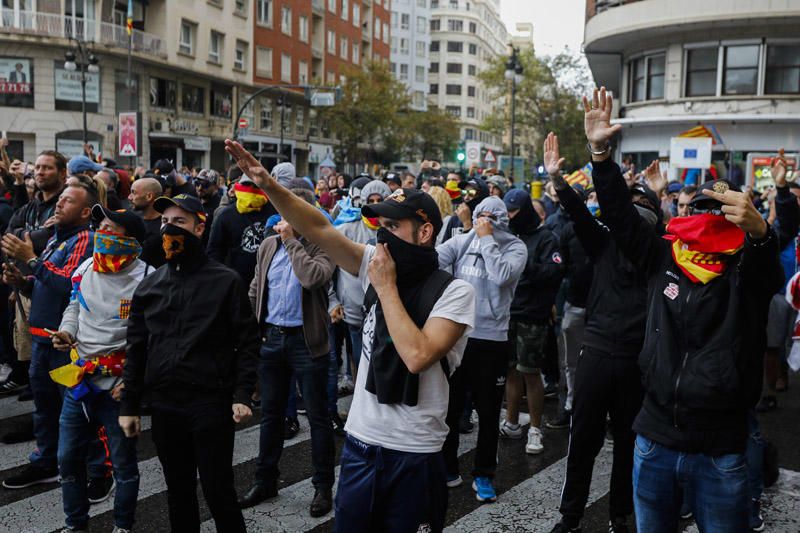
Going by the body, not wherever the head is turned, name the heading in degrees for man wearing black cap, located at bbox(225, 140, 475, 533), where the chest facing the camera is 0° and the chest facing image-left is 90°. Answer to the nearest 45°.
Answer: approximately 45°

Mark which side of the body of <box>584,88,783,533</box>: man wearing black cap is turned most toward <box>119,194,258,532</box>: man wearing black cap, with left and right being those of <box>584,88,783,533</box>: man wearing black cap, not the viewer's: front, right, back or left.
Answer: right

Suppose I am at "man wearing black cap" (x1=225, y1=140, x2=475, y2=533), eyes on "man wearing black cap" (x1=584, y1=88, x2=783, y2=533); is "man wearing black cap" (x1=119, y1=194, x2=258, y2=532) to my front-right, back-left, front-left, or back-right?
back-left

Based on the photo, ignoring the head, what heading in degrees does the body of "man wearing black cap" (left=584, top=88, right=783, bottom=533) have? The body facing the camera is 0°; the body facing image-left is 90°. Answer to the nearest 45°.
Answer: approximately 0°

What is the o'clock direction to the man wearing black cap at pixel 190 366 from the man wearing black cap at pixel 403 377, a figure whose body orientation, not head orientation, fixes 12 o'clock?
the man wearing black cap at pixel 190 366 is roughly at 3 o'clock from the man wearing black cap at pixel 403 377.

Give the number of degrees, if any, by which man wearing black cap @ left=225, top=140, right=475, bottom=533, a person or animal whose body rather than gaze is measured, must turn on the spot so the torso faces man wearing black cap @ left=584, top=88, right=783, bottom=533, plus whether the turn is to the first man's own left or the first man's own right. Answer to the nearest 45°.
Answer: approximately 135° to the first man's own left
